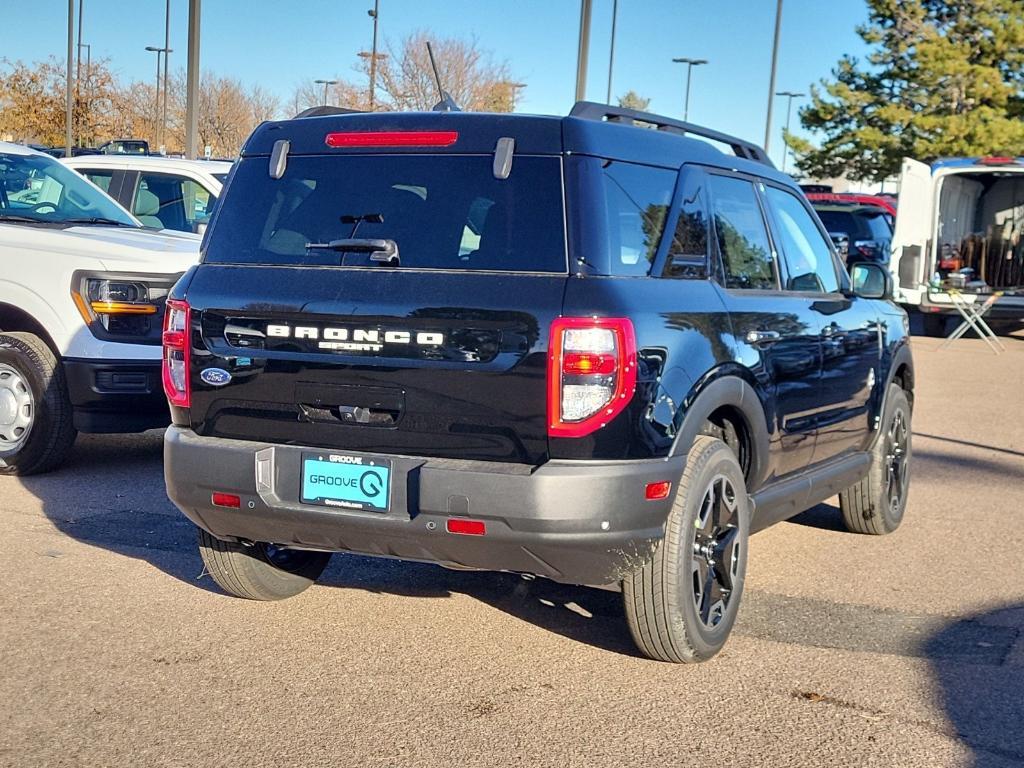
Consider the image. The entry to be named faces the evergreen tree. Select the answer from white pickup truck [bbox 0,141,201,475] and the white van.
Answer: the white van

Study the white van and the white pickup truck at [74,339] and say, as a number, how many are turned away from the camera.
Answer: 1

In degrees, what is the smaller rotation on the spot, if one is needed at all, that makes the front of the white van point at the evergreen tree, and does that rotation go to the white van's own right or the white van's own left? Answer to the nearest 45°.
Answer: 0° — it already faces it

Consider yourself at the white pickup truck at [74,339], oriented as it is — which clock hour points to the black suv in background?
The black suv in background is roughly at 9 o'clock from the white pickup truck.

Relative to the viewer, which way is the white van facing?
away from the camera

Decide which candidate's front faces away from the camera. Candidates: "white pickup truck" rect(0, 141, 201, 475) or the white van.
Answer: the white van

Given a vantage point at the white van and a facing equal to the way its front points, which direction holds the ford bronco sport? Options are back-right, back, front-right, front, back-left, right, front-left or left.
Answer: back

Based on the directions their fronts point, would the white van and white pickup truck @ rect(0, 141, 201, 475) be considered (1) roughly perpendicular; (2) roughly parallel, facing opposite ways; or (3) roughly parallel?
roughly perpendicular

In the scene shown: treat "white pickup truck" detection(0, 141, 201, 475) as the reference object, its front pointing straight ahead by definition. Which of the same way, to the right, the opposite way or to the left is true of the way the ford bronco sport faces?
to the left

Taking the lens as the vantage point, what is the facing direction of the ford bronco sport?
facing away from the viewer and to the right of the viewer

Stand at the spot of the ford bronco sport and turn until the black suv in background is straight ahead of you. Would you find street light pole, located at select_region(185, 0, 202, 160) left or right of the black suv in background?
left
